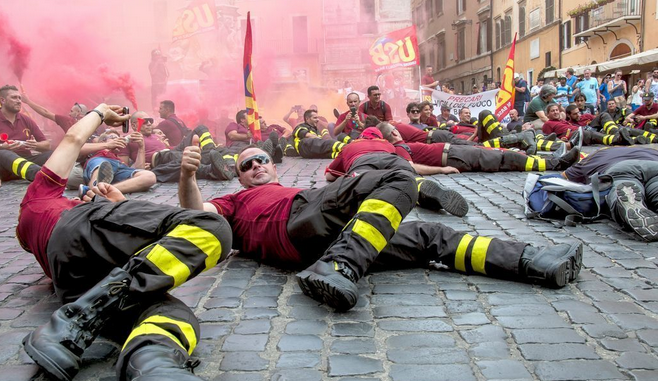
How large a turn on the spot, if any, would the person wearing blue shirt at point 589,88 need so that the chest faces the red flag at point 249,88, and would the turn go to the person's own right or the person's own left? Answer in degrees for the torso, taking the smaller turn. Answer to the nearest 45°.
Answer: approximately 45° to the person's own right

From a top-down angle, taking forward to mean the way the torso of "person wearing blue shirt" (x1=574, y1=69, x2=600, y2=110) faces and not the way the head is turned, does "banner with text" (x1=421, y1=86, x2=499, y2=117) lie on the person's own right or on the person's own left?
on the person's own right

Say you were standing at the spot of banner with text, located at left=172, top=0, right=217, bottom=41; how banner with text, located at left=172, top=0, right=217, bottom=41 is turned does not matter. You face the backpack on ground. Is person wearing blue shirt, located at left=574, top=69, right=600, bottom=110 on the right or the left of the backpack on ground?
left

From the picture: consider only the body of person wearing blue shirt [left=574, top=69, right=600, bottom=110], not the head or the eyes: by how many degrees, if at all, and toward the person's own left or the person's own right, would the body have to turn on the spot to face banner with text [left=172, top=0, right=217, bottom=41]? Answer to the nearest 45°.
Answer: approximately 90° to the person's own right

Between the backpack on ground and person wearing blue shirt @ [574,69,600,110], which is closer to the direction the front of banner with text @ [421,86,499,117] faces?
the backpack on ground

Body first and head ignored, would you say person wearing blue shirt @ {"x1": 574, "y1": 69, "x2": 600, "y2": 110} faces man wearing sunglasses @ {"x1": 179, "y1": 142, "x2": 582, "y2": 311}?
yes

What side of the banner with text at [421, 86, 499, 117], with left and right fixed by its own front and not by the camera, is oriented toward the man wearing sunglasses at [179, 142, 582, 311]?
front

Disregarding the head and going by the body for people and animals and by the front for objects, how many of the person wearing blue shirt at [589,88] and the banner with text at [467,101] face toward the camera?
2

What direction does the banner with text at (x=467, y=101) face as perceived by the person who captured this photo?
facing the viewer

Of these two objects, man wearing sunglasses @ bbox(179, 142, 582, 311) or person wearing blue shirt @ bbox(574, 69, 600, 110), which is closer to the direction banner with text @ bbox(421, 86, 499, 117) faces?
the man wearing sunglasses

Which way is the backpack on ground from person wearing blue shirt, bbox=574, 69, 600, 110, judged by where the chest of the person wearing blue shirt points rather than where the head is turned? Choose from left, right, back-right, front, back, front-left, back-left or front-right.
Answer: front

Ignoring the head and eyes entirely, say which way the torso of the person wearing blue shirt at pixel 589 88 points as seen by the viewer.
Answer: toward the camera
